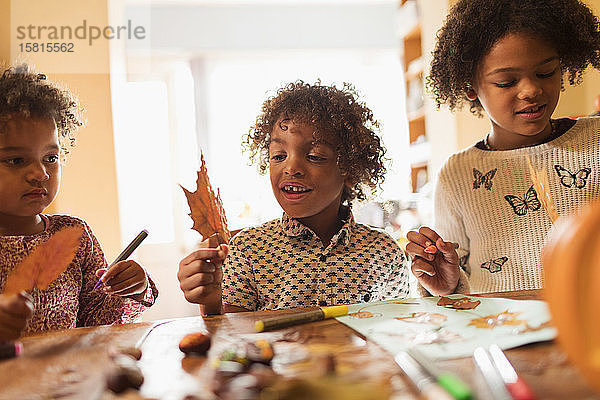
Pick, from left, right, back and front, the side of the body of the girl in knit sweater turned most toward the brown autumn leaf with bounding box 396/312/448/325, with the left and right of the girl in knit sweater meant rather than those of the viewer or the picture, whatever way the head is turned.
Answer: front

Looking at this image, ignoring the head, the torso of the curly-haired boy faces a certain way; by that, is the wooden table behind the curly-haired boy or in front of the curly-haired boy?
in front

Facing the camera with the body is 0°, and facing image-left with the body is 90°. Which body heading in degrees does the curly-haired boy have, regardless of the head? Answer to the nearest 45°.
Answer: approximately 0°

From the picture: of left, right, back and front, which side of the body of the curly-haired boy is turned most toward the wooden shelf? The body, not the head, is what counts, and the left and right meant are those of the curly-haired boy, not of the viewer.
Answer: back

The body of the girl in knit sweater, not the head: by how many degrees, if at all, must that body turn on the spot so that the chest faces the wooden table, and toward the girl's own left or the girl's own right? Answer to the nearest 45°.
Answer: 0° — they already face it

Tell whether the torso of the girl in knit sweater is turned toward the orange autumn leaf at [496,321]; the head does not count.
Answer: yes

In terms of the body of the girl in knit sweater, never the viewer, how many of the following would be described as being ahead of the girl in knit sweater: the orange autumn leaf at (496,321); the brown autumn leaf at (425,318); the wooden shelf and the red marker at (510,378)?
3

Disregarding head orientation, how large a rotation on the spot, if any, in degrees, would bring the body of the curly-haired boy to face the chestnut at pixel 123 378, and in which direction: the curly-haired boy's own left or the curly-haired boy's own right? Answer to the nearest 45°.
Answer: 0° — they already face it

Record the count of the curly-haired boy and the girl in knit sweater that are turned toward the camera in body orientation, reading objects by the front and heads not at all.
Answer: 2

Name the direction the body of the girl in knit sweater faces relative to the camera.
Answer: toward the camera
